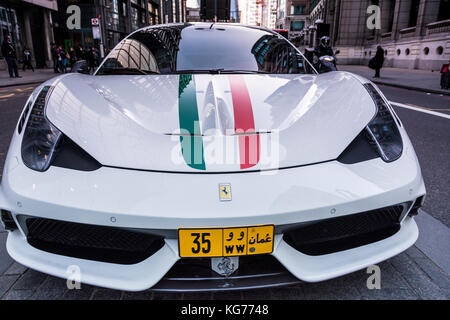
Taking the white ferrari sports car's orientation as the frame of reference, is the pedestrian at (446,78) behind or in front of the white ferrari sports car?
behind

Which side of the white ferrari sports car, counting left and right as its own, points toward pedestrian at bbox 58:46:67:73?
back

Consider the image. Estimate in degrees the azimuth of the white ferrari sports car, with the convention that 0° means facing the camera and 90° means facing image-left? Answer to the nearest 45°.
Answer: approximately 0°

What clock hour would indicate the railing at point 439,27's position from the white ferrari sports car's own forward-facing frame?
The railing is roughly at 7 o'clock from the white ferrari sports car.

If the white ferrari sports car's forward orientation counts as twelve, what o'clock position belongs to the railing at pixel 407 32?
The railing is roughly at 7 o'clock from the white ferrari sports car.
